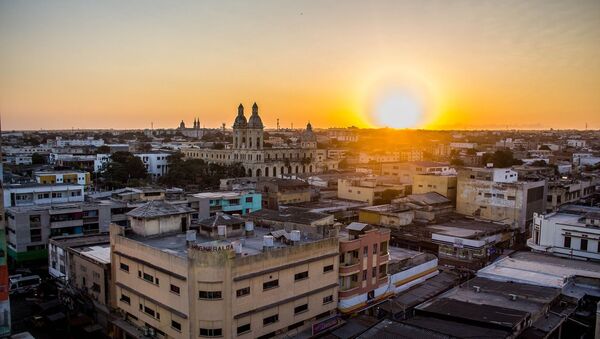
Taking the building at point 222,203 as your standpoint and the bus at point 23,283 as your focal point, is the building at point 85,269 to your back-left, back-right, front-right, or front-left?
front-left

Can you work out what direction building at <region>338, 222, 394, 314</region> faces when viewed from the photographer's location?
facing the viewer and to the right of the viewer

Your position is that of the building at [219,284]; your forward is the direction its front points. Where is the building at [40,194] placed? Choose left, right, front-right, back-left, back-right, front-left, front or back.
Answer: back-right

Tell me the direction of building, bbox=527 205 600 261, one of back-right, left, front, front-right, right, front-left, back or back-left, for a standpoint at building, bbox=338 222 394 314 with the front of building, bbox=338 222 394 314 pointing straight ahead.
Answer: left

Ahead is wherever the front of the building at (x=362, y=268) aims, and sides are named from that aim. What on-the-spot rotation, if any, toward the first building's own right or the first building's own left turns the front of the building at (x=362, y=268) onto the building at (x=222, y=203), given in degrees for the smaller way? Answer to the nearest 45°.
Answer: approximately 180°

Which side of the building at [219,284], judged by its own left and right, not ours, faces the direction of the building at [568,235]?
left

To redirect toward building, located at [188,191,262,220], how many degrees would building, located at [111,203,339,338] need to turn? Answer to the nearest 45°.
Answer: approximately 180°

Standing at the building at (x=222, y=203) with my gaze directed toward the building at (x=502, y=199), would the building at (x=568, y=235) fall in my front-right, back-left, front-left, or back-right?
front-right

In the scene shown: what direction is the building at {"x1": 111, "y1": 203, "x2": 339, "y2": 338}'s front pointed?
toward the camera

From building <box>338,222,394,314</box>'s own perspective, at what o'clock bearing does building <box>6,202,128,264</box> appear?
building <box>6,202,128,264</box> is roughly at 5 o'clock from building <box>338,222,394,314</box>.

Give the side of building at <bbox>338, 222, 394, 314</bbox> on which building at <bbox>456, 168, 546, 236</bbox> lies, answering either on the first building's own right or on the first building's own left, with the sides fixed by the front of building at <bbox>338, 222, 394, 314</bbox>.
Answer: on the first building's own left

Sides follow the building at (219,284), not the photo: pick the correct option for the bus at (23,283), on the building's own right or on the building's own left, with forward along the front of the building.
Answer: on the building's own right

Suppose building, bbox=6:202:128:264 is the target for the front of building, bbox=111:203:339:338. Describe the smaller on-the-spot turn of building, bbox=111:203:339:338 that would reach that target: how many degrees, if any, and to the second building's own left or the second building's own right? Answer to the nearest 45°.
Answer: approximately 135° to the second building's own right
